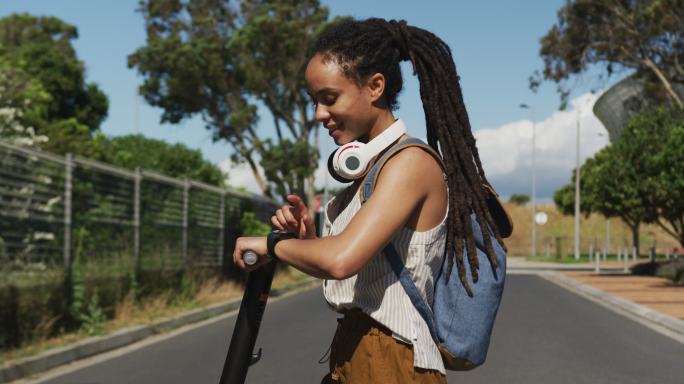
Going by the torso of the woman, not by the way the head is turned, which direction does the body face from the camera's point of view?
to the viewer's left

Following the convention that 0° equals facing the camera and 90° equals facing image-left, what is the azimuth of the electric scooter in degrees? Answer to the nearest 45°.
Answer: approximately 90°

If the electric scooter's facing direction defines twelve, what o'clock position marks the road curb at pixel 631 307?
The road curb is roughly at 4 o'clock from the electric scooter.

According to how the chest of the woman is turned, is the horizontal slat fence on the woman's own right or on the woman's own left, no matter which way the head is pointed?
on the woman's own right
